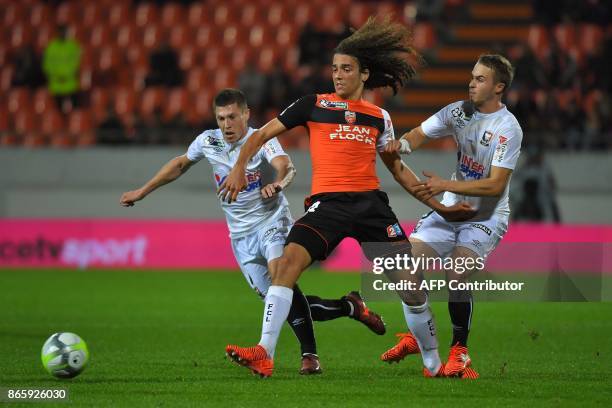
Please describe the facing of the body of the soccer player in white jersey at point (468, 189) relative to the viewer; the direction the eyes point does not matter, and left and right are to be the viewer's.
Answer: facing the viewer and to the left of the viewer

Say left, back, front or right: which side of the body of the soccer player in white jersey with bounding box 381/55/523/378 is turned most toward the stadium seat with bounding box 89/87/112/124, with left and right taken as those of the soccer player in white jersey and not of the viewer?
right

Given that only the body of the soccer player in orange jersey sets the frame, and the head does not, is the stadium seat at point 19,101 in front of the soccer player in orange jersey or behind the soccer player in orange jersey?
behind

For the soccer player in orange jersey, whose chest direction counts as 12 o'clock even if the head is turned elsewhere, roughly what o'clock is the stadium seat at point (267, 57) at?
The stadium seat is roughly at 6 o'clock from the soccer player in orange jersey.

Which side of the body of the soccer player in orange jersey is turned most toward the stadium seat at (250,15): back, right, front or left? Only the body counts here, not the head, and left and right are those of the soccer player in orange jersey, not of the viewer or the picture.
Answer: back

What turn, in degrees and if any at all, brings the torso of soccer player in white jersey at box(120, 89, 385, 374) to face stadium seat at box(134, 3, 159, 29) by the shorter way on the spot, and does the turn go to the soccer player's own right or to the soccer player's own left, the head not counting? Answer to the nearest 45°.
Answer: approximately 135° to the soccer player's own right

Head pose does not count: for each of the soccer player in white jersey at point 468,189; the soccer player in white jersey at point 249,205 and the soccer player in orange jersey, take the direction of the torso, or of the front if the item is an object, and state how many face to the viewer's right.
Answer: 0

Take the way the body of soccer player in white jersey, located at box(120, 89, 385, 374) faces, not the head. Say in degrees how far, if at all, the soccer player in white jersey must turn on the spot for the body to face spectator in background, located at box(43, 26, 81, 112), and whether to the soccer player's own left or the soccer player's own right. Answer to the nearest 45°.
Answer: approximately 135° to the soccer player's own right

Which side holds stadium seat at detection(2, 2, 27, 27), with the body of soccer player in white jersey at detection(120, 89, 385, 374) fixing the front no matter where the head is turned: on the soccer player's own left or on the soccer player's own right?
on the soccer player's own right

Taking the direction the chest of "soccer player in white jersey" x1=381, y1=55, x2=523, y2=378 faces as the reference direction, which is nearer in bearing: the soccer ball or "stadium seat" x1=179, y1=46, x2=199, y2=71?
the soccer ball

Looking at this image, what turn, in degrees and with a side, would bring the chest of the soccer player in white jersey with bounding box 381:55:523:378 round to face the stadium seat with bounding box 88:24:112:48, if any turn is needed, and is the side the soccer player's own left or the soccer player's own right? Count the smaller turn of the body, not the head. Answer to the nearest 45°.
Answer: approximately 90° to the soccer player's own right

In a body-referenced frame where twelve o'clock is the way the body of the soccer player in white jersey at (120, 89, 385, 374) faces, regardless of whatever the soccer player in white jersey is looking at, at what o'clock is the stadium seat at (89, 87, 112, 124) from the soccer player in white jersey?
The stadium seat is roughly at 4 o'clock from the soccer player in white jersey.

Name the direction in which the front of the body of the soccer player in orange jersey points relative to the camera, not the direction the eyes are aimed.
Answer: toward the camera

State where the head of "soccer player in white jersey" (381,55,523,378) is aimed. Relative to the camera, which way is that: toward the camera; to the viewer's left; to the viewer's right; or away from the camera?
to the viewer's left

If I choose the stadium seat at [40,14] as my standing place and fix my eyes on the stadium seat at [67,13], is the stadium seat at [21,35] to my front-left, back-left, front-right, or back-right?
back-right

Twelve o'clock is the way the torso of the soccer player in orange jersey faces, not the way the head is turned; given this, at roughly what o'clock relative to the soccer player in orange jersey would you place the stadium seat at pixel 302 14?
The stadium seat is roughly at 6 o'clock from the soccer player in orange jersey.

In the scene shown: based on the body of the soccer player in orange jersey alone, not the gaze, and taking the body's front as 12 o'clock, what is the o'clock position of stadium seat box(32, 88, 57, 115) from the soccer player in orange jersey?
The stadium seat is roughly at 5 o'clock from the soccer player in orange jersey.
